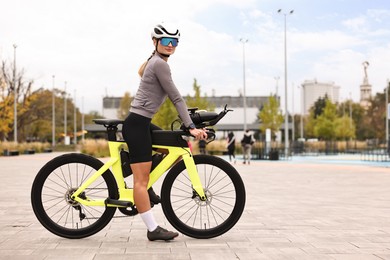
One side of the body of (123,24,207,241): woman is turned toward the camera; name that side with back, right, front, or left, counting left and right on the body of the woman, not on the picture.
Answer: right

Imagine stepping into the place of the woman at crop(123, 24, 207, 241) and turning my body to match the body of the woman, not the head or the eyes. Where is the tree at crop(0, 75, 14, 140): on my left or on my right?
on my left

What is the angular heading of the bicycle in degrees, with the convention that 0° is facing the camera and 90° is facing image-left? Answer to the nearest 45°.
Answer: approximately 270°
